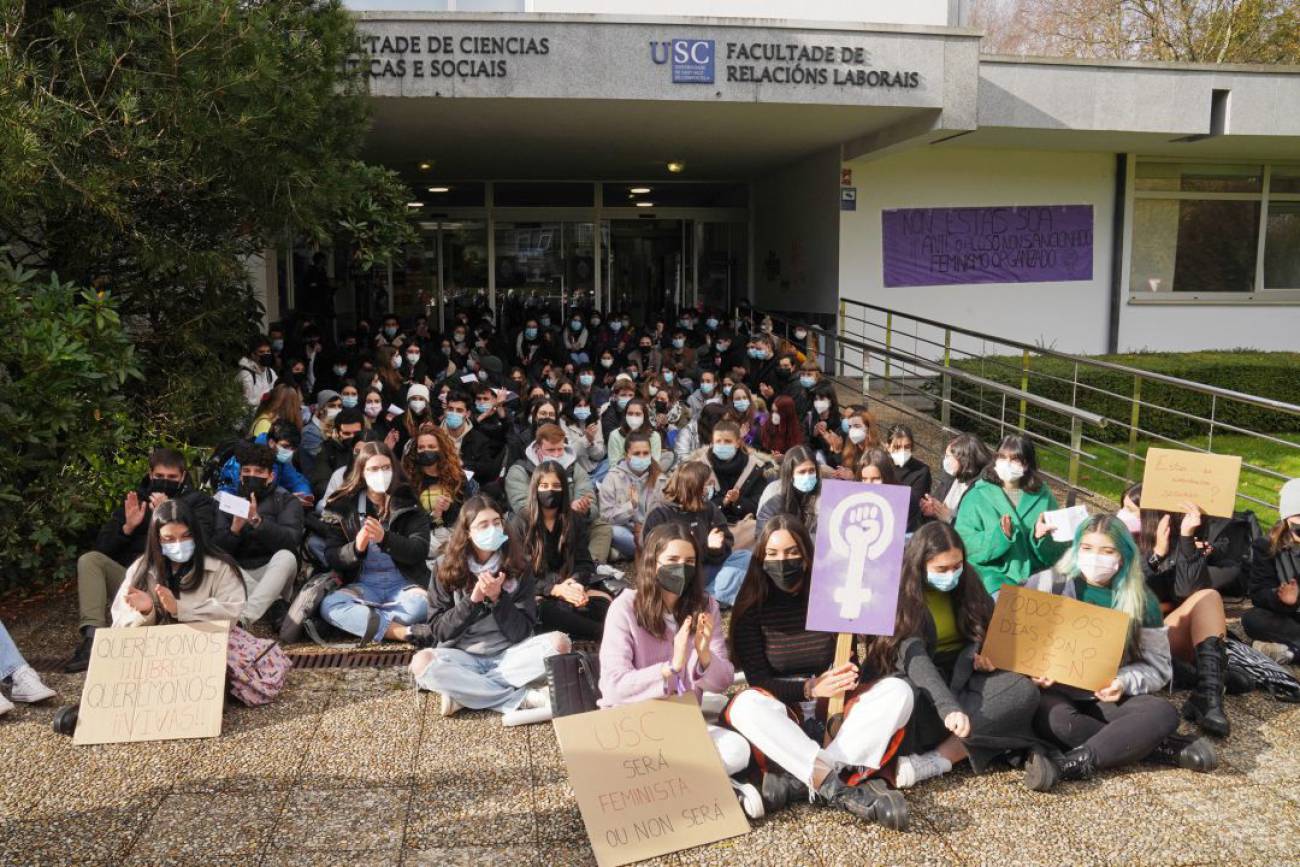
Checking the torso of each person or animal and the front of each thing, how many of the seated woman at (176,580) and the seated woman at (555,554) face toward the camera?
2

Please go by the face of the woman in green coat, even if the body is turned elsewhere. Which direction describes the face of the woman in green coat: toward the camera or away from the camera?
toward the camera

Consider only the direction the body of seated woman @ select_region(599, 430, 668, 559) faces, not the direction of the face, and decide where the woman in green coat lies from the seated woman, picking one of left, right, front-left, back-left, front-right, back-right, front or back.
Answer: front-left

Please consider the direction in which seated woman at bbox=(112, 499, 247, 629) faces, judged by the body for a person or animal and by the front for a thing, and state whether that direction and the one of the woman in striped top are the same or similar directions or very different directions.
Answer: same or similar directions

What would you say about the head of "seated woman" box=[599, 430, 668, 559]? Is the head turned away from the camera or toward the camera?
toward the camera

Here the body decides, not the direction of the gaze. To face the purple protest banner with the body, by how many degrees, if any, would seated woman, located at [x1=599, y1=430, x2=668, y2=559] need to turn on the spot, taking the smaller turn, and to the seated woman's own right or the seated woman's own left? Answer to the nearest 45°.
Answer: approximately 135° to the seated woman's own left

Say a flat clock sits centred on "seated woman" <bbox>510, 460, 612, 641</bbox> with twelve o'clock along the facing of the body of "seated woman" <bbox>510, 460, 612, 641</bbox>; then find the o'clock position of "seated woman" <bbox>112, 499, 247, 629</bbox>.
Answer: "seated woman" <bbox>112, 499, 247, 629</bbox> is roughly at 2 o'clock from "seated woman" <bbox>510, 460, 612, 641</bbox>.

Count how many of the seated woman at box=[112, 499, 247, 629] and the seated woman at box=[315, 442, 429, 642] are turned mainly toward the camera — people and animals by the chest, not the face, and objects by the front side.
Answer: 2

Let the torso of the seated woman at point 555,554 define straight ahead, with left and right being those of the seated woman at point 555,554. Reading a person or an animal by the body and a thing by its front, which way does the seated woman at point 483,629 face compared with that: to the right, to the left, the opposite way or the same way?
the same way

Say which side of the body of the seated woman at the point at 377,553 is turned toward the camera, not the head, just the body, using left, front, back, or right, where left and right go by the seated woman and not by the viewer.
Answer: front

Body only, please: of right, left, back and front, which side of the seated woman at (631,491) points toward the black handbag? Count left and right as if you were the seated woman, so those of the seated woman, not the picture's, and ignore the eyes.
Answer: front

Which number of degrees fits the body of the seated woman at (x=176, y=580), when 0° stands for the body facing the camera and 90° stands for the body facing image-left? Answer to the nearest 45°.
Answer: approximately 0°

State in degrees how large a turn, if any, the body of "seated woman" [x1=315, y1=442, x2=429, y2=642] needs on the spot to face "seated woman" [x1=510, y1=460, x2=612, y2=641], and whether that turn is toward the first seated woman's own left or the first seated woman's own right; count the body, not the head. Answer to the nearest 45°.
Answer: approximately 90° to the first seated woman's own left

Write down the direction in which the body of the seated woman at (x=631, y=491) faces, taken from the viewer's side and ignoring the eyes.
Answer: toward the camera

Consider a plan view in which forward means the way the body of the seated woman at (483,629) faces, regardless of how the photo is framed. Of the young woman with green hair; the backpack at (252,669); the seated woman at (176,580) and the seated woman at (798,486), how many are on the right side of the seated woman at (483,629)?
2

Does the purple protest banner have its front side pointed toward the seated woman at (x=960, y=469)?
yes

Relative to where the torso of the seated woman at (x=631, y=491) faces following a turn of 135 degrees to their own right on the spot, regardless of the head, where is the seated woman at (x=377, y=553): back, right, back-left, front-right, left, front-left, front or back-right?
left

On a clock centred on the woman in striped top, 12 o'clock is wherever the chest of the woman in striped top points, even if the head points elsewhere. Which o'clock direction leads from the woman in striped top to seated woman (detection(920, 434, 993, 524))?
The seated woman is roughly at 8 o'clock from the woman in striped top.
